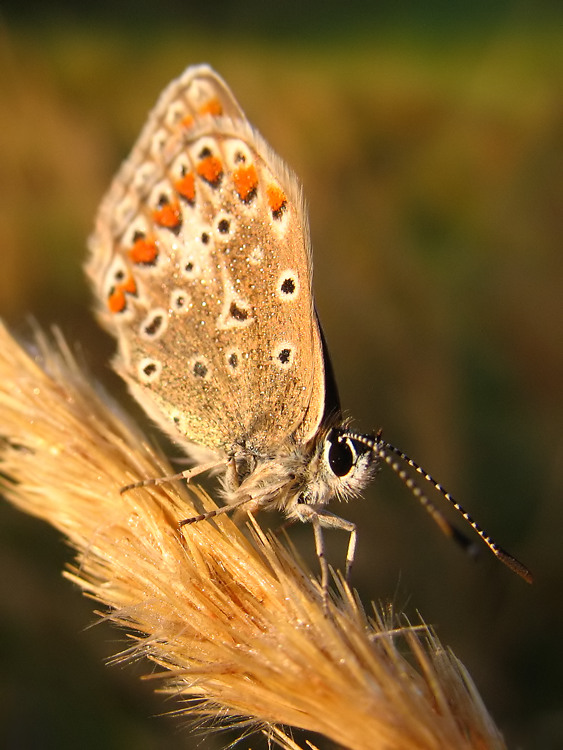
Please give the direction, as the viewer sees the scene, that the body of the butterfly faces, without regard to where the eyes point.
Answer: to the viewer's right
